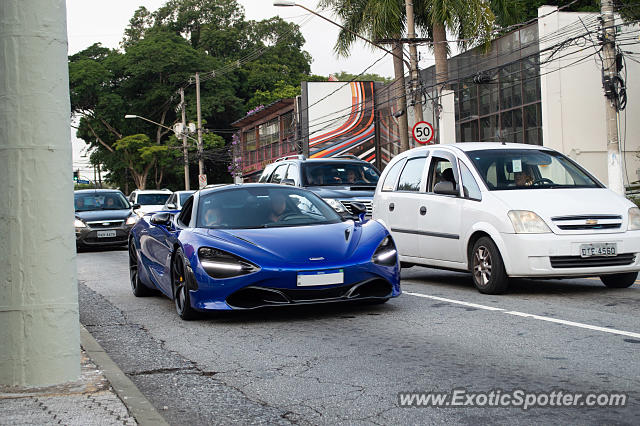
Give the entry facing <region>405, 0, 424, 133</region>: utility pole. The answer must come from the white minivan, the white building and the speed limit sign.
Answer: the white building

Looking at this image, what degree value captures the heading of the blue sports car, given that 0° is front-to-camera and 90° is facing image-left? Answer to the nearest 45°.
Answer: approximately 315°

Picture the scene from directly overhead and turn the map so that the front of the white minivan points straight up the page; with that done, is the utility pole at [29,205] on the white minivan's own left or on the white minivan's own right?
on the white minivan's own right

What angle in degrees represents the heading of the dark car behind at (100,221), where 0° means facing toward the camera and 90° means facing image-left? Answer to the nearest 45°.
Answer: approximately 0°

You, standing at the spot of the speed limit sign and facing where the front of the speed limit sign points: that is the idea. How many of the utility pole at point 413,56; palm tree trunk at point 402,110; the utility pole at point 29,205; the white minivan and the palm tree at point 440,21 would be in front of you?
2

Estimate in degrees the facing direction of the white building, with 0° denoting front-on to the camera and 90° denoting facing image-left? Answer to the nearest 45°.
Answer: approximately 45°

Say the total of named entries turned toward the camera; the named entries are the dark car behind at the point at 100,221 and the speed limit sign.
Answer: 2

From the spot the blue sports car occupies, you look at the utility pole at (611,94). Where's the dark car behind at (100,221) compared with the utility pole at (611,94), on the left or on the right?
left

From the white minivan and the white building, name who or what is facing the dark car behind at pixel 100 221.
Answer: the white building

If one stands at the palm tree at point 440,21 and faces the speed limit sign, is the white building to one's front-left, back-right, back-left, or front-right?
back-left

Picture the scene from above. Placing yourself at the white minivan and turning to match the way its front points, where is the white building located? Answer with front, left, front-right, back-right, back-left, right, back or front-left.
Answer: back-left
